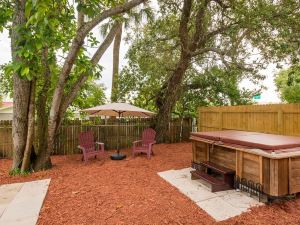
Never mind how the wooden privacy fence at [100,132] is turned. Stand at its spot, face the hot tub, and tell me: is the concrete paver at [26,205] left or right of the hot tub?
right

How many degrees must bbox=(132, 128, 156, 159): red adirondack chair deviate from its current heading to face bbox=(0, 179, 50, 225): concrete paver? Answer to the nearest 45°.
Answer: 0° — it already faces it

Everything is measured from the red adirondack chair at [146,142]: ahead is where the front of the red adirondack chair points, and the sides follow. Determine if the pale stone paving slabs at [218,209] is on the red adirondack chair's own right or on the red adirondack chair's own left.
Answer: on the red adirondack chair's own left

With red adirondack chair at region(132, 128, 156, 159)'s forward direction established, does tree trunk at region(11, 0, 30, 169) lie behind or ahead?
ahead

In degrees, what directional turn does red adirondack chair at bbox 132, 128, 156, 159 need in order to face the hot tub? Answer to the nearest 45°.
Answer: approximately 90° to its left

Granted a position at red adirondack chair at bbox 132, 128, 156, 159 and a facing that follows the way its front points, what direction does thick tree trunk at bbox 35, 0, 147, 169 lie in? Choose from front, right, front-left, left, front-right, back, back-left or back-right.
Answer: front

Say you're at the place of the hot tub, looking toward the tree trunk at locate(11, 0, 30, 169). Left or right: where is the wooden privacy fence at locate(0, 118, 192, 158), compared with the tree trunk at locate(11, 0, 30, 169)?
right

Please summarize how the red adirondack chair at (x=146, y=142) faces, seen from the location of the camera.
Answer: facing the viewer and to the left of the viewer

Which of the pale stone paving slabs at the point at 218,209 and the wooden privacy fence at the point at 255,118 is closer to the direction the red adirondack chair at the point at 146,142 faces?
the pale stone paving slabs

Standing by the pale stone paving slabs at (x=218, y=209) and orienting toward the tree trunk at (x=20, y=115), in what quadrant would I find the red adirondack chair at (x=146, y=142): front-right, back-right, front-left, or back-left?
front-right

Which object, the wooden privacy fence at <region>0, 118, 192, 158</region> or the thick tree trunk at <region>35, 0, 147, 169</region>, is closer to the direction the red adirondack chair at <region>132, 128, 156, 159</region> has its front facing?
the thick tree trunk

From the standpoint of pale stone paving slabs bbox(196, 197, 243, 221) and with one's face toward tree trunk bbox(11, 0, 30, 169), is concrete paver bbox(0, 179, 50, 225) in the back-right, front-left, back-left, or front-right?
front-left

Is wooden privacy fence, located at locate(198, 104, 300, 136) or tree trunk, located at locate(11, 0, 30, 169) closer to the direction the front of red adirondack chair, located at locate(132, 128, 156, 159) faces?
the tree trunk

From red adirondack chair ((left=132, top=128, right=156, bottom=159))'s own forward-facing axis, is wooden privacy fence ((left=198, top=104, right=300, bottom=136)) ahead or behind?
behind
